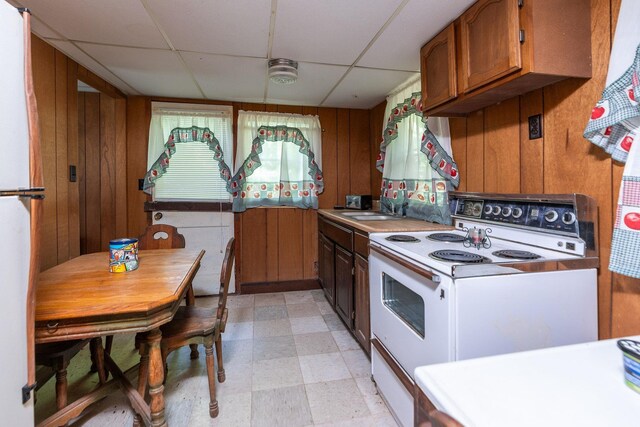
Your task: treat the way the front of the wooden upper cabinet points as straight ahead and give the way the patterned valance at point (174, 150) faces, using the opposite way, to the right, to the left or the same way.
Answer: to the left

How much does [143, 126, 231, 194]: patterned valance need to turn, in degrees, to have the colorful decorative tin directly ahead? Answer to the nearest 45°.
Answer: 0° — it already faces it

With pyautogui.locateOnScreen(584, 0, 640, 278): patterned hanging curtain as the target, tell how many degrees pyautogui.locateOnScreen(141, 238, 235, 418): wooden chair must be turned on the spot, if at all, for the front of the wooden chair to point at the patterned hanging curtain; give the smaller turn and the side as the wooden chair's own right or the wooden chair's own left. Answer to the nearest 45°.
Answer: approximately 135° to the wooden chair's own left

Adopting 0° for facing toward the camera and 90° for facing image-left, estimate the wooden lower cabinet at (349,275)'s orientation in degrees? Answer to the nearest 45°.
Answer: approximately 90°

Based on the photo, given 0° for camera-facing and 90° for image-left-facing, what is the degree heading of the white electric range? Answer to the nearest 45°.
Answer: approximately 45°

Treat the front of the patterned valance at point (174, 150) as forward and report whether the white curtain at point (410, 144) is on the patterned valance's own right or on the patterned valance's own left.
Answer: on the patterned valance's own left

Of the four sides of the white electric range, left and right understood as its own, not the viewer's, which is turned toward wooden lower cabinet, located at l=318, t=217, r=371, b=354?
right

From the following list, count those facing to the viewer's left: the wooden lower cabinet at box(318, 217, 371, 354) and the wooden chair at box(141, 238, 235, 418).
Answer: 2

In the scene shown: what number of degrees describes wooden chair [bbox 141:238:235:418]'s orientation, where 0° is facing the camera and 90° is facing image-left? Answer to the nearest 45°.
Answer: approximately 90°
